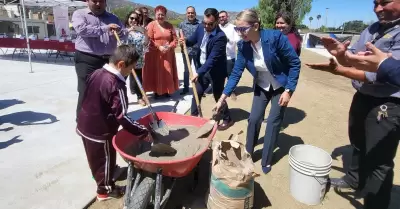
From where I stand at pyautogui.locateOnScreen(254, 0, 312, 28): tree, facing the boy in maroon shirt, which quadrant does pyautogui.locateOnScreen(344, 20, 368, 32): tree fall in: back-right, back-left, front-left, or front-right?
back-left

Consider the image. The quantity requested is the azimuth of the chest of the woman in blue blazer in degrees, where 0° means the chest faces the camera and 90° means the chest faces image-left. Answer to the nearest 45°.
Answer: approximately 45°

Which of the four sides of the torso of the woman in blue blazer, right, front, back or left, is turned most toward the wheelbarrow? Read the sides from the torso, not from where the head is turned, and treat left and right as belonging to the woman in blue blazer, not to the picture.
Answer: front

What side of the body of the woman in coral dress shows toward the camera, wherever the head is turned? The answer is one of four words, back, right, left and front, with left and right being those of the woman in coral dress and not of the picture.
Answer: front

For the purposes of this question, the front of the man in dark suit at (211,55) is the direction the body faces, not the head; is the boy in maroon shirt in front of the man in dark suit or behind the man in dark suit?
in front

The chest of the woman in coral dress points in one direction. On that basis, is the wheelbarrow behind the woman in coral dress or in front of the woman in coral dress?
in front

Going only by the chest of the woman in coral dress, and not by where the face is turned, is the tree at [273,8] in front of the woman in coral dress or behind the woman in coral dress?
behind

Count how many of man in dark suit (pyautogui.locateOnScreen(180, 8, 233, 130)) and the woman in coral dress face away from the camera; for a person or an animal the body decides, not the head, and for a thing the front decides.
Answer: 0

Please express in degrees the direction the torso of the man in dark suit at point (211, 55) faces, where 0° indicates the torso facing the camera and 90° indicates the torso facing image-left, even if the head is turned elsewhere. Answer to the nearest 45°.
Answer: approximately 45°

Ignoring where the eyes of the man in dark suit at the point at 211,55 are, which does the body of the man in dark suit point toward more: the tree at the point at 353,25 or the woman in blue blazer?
the woman in blue blazer

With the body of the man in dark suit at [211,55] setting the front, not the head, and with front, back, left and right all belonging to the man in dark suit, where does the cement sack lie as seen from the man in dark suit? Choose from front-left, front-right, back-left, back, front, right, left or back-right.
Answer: front-left

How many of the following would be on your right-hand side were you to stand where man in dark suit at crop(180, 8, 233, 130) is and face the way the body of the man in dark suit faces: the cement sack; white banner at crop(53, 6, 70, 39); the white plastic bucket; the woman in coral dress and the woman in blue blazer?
2

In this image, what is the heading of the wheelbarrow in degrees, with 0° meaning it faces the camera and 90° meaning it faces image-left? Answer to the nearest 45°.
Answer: approximately 45°

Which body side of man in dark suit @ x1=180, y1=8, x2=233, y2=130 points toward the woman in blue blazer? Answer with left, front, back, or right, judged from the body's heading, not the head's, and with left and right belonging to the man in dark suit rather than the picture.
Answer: left
